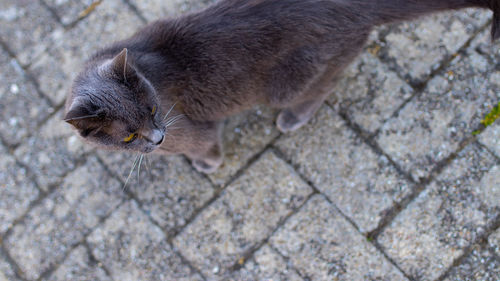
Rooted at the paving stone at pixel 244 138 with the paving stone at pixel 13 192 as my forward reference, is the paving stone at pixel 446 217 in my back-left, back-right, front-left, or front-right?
back-left

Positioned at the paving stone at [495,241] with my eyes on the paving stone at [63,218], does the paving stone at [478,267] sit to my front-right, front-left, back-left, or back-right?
front-left

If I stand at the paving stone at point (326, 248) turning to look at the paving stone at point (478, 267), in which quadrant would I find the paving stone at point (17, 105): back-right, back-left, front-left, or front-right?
back-left

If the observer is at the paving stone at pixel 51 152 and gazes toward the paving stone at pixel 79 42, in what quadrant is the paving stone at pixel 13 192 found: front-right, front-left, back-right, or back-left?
back-left

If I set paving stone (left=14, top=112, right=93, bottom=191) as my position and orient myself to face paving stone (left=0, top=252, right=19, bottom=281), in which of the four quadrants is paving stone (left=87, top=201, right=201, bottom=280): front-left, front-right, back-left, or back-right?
front-left

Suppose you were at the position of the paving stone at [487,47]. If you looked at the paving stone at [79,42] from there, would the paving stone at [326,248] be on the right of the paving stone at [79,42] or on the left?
left

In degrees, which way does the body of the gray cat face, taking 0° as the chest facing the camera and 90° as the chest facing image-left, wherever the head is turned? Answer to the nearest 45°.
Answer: approximately 45°
